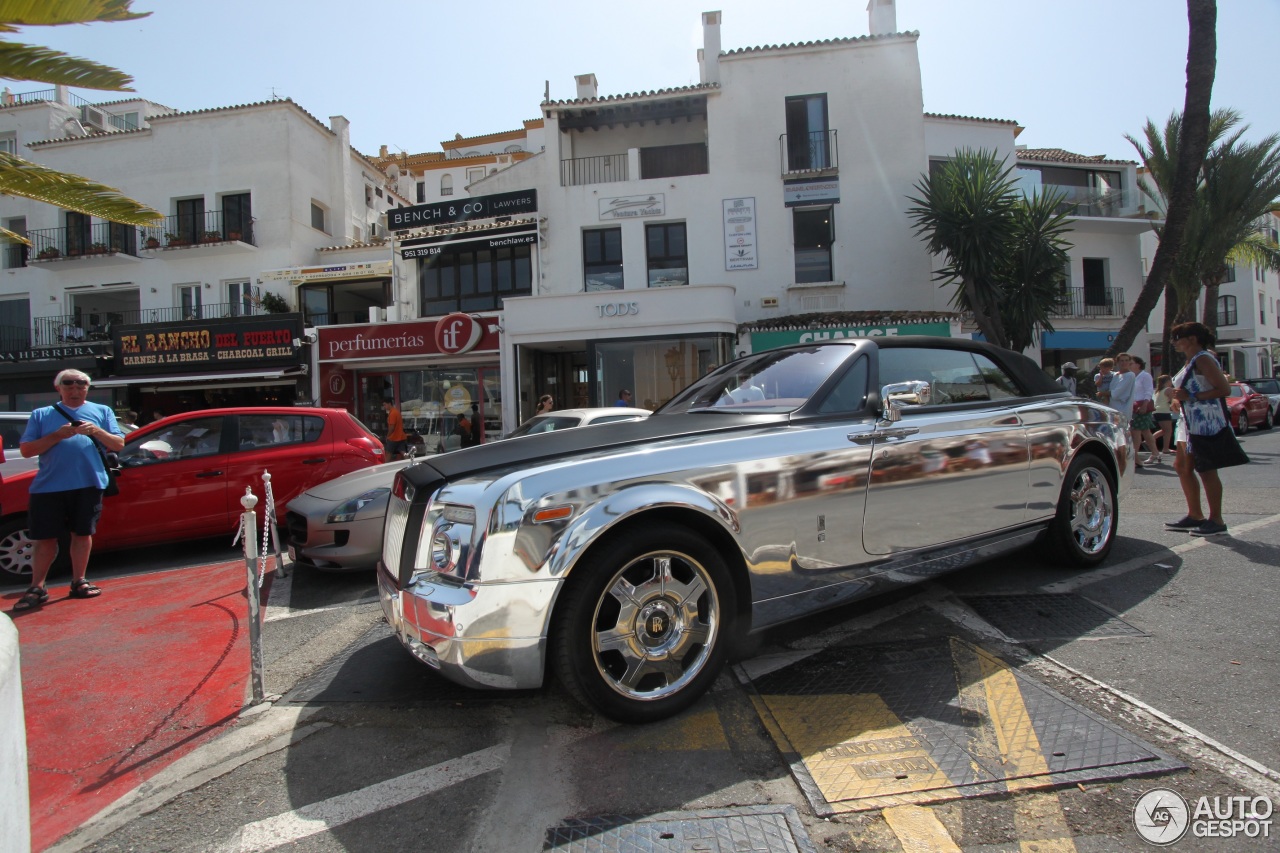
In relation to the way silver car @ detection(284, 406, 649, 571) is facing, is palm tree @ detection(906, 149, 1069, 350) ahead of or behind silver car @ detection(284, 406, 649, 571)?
behind

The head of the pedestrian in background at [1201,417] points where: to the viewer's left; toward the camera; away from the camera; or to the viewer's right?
to the viewer's left

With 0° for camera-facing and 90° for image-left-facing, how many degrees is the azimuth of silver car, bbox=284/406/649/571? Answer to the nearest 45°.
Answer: approximately 45°

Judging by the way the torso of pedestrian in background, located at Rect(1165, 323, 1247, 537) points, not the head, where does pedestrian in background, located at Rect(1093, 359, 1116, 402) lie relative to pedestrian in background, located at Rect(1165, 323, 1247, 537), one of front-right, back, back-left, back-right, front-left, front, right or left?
right

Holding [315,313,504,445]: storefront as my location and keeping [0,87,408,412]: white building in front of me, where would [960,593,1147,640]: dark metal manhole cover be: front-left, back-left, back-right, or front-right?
back-left

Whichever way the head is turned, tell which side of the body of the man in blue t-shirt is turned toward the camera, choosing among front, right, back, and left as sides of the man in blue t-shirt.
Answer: front

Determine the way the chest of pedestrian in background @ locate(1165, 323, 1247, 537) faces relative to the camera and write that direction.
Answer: to the viewer's left

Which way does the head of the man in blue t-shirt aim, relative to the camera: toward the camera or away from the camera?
toward the camera
